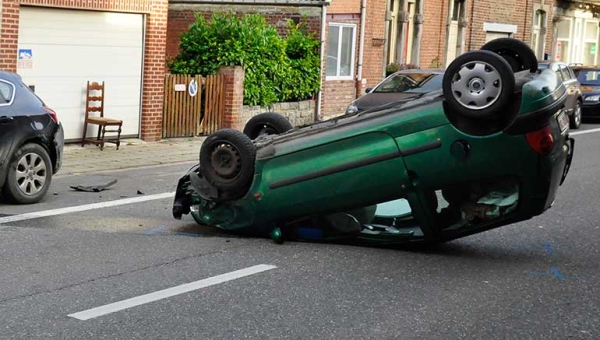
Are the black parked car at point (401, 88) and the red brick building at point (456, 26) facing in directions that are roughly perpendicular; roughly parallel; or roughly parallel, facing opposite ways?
roughly perpendicular

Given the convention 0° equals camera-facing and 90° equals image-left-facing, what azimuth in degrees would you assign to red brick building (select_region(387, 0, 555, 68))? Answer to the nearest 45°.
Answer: approximately 315°

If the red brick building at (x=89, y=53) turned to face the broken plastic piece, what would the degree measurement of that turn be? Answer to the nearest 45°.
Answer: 0° — it already faces it

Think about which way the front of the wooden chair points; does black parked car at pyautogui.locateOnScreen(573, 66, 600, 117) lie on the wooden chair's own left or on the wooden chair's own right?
on the wooden chair's own left

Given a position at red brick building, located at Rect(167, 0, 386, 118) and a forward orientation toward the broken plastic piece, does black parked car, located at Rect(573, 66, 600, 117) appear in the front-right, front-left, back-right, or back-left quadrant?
back-left

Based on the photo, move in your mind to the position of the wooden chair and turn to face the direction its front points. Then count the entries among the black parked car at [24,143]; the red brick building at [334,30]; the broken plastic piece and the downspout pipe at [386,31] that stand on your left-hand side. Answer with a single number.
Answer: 2
